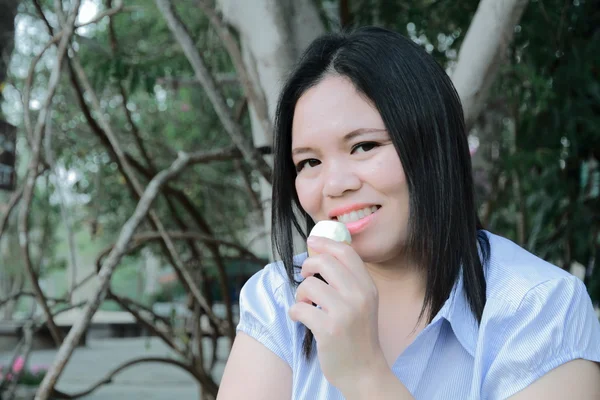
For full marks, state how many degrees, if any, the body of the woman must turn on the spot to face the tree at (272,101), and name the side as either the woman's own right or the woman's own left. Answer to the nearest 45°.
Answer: approximately 135° to the woman's own right

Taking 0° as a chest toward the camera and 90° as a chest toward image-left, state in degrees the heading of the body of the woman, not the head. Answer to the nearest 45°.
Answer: approximately 45°
